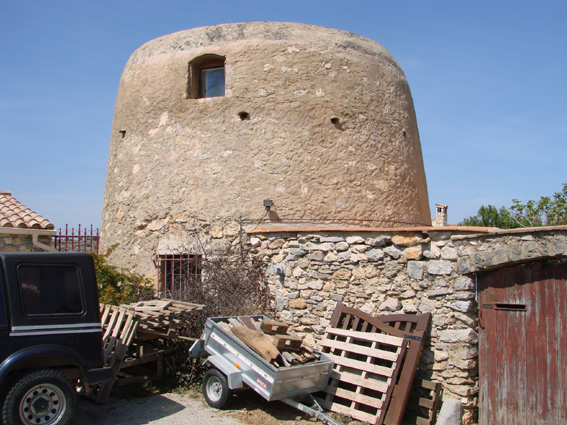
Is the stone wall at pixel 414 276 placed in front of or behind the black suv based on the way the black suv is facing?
behind

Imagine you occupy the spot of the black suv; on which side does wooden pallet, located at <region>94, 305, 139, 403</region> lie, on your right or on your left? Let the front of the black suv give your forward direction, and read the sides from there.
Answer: on your right

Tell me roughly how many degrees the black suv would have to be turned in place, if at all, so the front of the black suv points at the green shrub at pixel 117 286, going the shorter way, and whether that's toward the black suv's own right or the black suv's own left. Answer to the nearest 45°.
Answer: approximately 90° to the black suv's own right

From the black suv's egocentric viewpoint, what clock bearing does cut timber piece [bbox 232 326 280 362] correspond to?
The cut timber piece is roughly at 6 o'clock from the black suv.

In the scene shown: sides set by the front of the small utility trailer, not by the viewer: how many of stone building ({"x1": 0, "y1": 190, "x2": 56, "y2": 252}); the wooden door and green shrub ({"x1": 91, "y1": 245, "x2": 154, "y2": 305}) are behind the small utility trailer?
2

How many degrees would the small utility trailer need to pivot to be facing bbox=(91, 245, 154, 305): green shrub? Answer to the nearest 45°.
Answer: approximately 180°

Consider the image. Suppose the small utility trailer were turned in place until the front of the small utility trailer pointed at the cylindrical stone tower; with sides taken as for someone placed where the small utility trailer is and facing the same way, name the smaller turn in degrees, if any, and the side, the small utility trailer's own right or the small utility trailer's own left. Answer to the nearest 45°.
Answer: approximately 135° to the small utility trailer's own left

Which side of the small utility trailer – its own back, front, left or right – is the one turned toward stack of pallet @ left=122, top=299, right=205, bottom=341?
back

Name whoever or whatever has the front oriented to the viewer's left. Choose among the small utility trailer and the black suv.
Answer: the black suv

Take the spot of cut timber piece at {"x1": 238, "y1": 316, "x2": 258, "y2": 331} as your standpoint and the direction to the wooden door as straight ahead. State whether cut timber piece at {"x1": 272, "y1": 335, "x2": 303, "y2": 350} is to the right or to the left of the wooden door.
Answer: right

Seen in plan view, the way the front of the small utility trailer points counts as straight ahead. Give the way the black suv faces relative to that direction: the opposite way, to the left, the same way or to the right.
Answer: to the right

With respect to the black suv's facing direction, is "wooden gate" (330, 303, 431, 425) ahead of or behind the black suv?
behind

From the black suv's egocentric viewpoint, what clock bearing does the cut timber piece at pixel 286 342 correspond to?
The cut timber piece is roughly at 6 o'clock from the black suv.

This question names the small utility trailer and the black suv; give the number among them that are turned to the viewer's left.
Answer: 1

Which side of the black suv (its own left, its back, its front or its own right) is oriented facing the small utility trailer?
back

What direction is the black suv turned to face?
to the viewer's left
